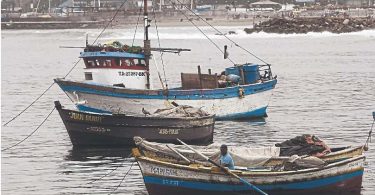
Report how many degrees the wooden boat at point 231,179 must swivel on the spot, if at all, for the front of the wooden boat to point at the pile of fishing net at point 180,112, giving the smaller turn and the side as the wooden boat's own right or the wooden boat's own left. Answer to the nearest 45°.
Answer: approximately 90° to the wooden boat's own right

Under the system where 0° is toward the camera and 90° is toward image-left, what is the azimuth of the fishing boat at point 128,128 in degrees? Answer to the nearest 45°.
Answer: approximately 90°

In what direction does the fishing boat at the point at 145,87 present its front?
to the viewer's left

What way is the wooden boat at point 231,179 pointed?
to the viewer's left

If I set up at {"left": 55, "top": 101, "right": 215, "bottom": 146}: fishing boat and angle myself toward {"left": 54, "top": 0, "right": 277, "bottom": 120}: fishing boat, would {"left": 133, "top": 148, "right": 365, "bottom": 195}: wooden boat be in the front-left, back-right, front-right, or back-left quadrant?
back-right

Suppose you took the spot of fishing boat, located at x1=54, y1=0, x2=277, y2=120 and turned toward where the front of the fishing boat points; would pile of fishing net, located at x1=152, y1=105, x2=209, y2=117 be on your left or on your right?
on your left

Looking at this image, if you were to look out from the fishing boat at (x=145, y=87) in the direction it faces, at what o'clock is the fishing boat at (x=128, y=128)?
the fishing boat at (x=128, y=128) is roughly at 9 o'clock from the fishing boat at (x=145, y=87).
